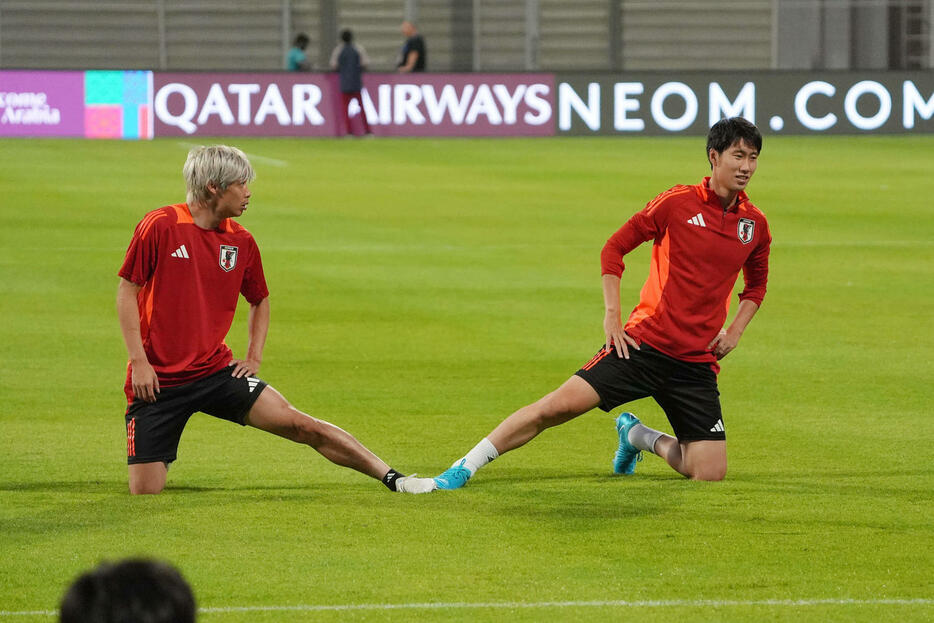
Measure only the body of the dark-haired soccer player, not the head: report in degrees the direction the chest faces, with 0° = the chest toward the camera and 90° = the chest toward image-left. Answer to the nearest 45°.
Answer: approximately 315°

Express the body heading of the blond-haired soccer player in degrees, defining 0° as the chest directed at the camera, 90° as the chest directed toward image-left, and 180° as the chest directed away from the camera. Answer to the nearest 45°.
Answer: approximately 315°

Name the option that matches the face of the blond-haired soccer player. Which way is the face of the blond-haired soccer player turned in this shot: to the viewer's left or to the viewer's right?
to the viewer's right

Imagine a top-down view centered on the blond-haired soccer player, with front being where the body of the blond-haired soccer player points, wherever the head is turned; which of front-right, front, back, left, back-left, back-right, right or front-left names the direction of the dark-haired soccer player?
front-left

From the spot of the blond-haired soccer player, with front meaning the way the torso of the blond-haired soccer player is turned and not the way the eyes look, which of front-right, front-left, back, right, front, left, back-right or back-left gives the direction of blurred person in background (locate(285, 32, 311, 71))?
back-left

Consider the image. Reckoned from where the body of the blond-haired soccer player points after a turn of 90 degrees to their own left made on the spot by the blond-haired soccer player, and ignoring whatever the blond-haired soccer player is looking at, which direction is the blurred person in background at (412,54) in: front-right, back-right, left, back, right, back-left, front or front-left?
front-left

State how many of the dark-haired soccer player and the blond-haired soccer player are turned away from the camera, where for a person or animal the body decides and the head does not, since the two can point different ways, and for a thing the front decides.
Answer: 0

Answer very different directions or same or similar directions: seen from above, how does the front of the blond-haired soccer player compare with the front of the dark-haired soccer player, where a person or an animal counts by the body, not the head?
same or similar directions

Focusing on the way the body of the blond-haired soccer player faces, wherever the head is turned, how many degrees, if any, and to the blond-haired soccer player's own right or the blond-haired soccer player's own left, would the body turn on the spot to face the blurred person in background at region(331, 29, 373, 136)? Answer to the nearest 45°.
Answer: approximately 135° to the blond-haired soccer player's own left

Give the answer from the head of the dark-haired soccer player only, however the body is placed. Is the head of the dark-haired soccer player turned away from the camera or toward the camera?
toward the camera

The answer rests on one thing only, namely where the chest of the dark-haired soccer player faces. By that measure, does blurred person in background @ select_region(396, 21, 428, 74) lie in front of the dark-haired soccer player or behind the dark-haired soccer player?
behind

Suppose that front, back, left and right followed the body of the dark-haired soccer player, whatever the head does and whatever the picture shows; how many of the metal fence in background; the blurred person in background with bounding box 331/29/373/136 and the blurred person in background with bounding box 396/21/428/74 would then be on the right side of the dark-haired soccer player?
0

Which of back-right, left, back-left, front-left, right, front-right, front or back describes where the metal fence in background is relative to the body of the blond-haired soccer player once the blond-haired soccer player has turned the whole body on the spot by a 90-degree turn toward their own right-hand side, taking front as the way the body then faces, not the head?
back-right
